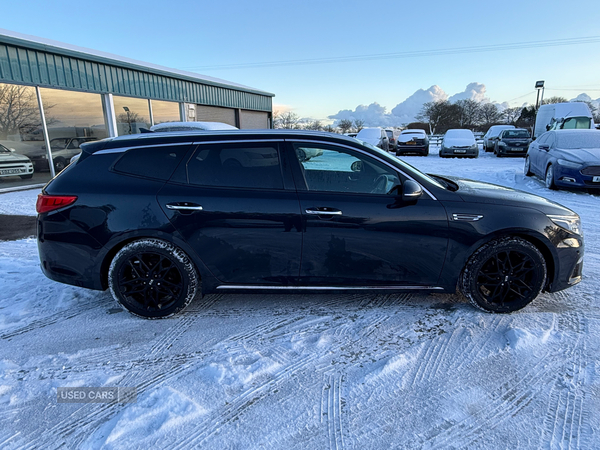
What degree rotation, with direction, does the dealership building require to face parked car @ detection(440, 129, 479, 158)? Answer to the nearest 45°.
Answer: approximately 45° to its left

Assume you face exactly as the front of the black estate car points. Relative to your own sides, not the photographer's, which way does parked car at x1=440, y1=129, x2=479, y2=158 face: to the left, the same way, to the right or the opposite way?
to the right

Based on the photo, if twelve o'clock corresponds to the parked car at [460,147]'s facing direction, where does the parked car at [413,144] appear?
the parked car at [413,144] is roughly at 4 o'clock from the parked car at [460,147].

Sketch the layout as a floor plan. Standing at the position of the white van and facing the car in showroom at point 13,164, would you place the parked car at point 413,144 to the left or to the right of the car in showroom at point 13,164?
right

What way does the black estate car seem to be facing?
to the viewer's right

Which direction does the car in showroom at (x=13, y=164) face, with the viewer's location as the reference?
facing the viewer and to the right of the viewer

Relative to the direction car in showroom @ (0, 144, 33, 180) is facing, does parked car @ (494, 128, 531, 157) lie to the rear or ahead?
ahead

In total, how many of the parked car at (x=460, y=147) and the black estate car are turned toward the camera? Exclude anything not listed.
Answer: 1

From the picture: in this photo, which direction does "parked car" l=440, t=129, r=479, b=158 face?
toward the camera

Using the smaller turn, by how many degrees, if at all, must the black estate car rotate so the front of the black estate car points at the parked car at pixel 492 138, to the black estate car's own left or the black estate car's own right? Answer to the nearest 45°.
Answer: approximately 45° to the black estate car's own left

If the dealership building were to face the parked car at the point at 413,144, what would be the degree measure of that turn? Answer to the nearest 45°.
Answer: approximately 45° to its left

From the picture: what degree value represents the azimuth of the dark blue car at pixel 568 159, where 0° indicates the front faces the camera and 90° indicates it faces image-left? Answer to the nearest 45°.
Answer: approximately 315°

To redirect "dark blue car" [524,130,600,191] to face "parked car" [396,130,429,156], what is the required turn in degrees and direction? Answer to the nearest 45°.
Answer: approximately 180°

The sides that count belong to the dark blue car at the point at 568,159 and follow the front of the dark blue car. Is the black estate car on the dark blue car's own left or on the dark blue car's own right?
on the dark blue car's own right
